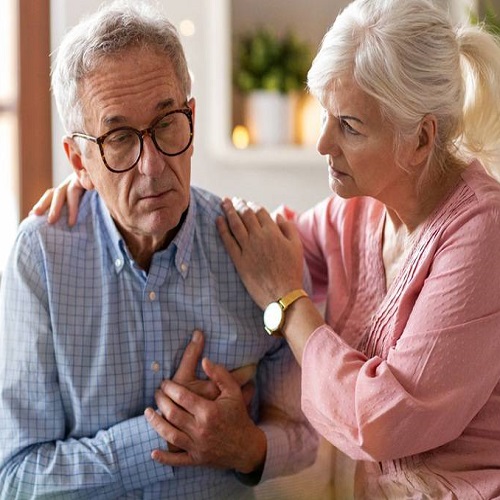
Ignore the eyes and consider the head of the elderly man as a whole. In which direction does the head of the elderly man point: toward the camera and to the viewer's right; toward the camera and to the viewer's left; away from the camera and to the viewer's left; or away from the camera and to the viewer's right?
toward the camera and to the viewer's right

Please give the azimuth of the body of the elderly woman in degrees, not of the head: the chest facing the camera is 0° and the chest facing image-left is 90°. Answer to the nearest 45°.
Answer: approximately 45°

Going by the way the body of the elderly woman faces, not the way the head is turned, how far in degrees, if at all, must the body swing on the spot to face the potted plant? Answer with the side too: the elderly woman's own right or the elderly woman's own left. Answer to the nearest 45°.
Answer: approximately 135° to the elderly woman's own right
